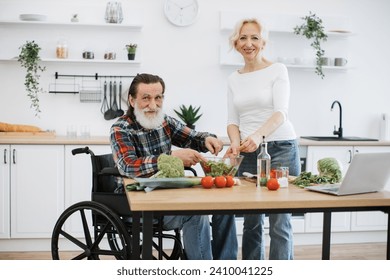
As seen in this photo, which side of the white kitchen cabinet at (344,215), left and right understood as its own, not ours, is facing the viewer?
front

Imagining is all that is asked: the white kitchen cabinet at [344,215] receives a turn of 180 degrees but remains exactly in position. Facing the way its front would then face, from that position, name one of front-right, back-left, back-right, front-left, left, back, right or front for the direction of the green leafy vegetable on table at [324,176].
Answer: back

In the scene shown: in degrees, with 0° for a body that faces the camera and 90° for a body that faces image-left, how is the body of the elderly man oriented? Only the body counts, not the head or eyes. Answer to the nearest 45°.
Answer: approximately 315°

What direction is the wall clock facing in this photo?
toward the camera

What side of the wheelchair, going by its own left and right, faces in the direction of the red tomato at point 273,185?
front

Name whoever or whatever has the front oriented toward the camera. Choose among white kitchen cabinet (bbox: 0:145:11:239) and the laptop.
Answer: the white kitchen cabinet

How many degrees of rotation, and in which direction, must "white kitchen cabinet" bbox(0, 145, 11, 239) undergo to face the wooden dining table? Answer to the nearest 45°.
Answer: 0° — it already faces it

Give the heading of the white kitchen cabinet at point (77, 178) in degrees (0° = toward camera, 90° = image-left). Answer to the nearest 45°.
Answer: approximately 0°

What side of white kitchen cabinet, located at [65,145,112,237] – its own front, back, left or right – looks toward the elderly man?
front

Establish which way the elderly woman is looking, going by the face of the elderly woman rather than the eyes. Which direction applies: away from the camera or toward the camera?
toward the camera

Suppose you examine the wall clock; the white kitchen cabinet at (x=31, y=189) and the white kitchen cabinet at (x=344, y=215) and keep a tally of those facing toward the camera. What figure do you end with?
3

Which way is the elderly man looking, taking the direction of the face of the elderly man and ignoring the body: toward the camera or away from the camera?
toward the camera

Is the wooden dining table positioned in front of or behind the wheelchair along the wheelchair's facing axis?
in front

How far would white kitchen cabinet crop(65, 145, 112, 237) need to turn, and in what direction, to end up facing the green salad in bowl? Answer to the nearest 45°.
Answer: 0° — it already faces it

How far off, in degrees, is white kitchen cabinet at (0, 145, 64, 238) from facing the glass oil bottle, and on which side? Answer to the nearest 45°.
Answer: approximately 45° to its left

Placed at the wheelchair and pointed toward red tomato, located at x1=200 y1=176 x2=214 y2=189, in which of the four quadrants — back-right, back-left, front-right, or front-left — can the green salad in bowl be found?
front-left

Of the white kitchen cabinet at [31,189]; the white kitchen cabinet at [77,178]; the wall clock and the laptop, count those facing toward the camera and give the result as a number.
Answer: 3

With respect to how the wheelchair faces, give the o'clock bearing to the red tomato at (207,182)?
The red tomato is roughly at 12 o'clock from the wheelchair.

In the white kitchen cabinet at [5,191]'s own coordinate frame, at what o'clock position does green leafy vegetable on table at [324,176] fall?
The green leafy vegetable on table is roughly at 11 o'clock from the white kitchen cabinet.
